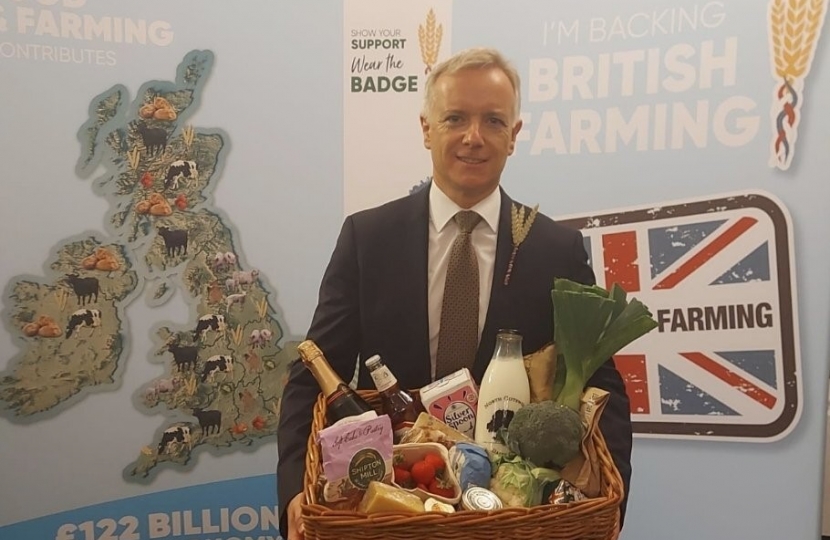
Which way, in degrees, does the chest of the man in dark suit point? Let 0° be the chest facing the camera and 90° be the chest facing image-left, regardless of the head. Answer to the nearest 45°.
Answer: approximately 0°
